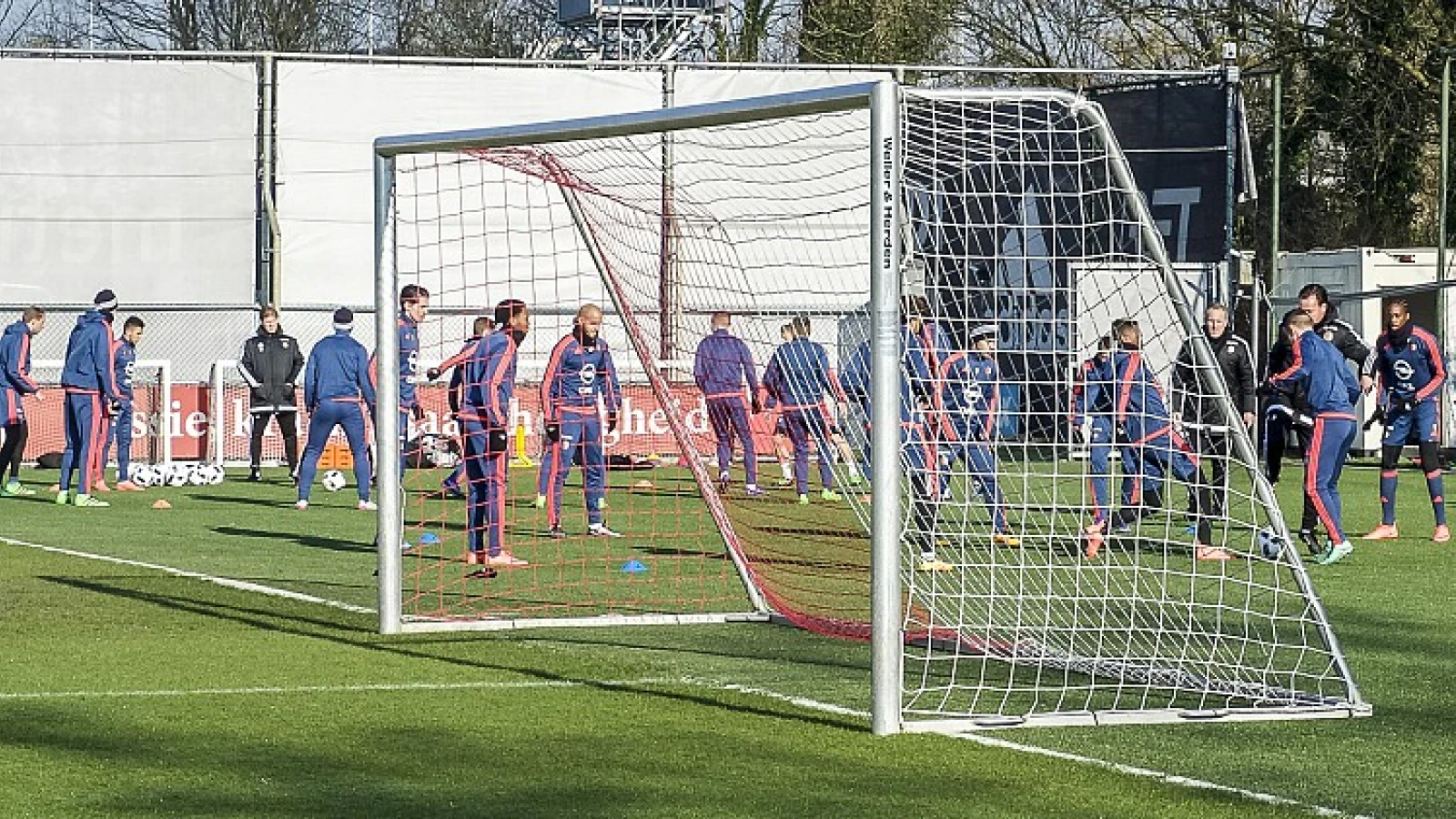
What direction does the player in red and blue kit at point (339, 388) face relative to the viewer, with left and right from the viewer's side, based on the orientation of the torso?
facing away from the viewer

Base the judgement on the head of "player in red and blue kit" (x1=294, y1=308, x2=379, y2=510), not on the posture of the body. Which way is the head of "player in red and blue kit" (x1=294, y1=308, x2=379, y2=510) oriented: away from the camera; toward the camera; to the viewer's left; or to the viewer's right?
away from the camera

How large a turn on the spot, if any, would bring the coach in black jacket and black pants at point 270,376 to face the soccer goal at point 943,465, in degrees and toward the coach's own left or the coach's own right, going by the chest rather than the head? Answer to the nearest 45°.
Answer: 0° — they already face it

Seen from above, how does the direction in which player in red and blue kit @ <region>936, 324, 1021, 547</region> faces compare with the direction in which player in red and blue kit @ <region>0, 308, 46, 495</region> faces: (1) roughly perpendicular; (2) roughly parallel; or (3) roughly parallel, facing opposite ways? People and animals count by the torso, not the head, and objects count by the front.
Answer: roughly perpendicular

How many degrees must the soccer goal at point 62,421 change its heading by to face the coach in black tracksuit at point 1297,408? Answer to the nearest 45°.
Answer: approximately 45° to its left

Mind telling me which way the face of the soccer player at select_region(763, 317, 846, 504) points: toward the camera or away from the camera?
away from the camera

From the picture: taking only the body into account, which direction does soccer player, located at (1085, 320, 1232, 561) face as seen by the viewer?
to the viewer's right

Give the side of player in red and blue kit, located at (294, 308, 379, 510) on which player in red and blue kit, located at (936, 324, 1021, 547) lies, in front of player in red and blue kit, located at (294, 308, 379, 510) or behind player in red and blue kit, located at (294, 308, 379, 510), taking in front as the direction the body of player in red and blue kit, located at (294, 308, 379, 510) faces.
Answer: behind

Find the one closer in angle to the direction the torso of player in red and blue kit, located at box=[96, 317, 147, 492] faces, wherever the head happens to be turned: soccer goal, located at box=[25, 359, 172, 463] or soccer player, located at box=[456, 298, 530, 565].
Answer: the soccer player

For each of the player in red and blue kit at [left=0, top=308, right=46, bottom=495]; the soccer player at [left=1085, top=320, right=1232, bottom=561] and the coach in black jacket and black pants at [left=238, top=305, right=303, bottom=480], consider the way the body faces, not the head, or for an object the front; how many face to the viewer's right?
2
